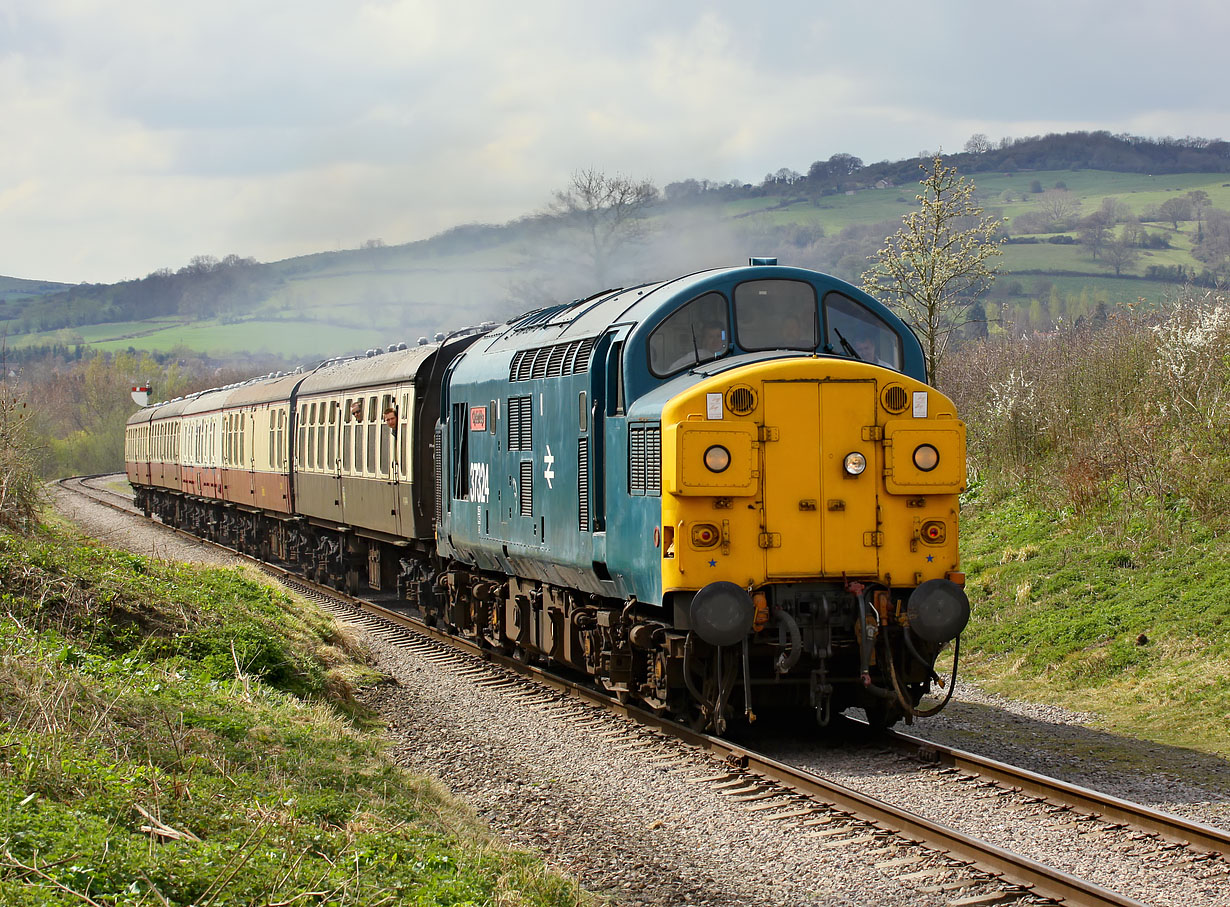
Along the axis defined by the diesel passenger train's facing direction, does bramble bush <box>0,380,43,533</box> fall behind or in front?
behind

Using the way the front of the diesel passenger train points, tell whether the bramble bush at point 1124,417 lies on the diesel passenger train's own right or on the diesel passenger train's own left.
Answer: on the diesel passenger train's own left

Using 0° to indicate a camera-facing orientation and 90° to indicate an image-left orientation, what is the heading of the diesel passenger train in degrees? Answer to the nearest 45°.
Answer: approximately 315°
